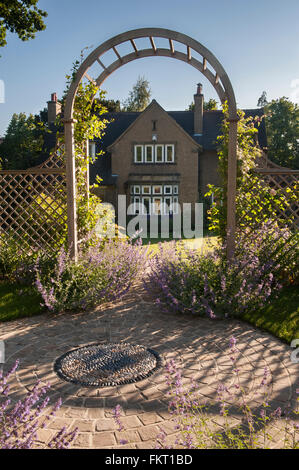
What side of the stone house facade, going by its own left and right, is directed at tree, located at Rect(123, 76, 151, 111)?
back

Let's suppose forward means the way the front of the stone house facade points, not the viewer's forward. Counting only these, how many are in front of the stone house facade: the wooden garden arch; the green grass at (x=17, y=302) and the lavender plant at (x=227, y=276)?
3

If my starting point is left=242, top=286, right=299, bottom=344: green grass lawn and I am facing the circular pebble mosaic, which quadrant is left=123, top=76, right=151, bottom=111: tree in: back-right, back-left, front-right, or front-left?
back-right

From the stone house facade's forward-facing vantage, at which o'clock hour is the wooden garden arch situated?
The wooden garden arch is roughly at 12 o'clock from the stone house facade.

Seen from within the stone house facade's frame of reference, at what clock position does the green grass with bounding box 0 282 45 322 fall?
The green grass is roughly at 12 o'clock from the stone house facade.

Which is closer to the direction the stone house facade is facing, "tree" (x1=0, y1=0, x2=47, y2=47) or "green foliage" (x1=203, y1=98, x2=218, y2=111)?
the tree

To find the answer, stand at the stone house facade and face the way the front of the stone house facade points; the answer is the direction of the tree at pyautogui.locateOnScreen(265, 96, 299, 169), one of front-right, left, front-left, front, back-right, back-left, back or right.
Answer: back-left

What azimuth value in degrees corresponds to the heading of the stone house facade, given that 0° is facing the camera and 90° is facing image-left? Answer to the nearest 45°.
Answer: approximately 0°

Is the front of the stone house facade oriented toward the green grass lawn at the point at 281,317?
yes

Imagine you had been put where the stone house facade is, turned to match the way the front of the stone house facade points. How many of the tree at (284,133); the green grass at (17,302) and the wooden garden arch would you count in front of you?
2
